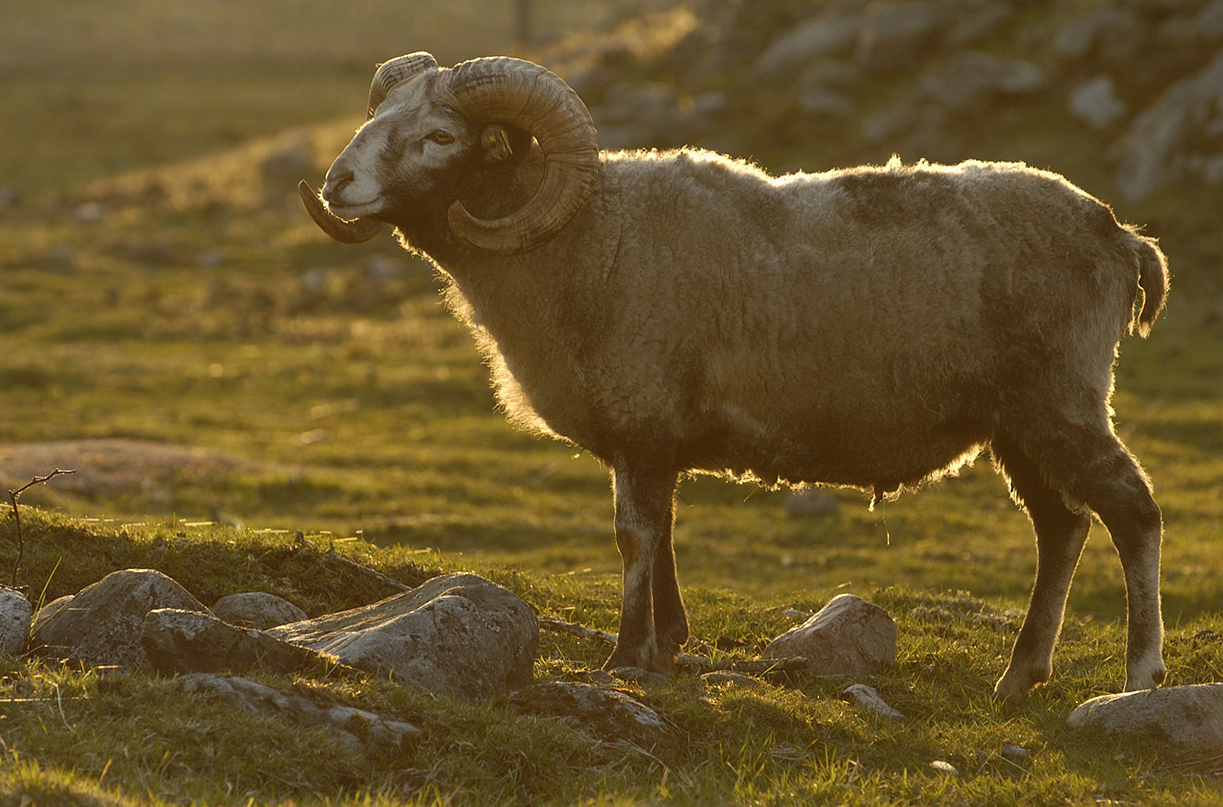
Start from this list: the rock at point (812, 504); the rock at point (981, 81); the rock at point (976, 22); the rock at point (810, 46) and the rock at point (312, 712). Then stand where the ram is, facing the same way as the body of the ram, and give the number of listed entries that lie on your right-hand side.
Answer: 4

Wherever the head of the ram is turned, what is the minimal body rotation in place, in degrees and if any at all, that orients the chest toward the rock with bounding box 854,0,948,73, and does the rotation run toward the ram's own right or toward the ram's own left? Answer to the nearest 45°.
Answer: approximately 90° to the ram's own right

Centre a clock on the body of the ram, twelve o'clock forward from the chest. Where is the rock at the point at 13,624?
The rock is roughly at 11 o'clock from the ram.

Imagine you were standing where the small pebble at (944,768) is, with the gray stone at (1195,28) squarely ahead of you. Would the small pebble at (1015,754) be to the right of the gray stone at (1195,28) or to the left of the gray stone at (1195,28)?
right

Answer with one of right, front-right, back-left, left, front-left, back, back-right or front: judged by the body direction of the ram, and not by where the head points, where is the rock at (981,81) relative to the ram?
right

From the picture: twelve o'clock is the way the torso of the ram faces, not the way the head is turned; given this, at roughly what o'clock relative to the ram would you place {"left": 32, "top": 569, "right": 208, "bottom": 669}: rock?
The rock is roughly at 11 o'clock from the ram.

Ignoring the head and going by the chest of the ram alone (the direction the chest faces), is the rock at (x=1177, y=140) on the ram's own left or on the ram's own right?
on the ram's own right

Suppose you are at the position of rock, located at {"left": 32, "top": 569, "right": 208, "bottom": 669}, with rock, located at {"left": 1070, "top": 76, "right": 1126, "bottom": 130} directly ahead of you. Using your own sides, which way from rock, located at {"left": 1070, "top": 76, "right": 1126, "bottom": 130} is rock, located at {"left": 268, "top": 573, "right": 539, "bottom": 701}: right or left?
right

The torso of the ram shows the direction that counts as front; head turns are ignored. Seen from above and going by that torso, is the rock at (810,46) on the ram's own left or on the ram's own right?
on the ram's own right

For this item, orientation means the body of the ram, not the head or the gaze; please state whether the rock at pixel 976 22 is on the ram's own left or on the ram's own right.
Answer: on the ram's own right

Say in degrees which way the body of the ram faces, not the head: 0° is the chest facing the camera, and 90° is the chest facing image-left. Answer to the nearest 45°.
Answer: approximately 90°

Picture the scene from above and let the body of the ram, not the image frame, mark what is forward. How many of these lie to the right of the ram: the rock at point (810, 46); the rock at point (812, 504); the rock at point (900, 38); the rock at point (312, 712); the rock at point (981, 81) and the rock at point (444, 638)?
4
